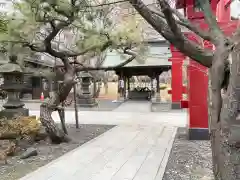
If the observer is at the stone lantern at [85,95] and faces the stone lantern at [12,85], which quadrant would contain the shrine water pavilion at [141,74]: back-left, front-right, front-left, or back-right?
back-left

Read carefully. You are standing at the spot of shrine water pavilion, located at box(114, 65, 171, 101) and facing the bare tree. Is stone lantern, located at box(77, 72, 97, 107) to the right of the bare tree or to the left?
right

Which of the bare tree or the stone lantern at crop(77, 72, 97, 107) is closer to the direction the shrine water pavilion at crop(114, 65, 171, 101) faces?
the bare tree

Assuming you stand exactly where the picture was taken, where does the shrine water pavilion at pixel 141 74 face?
facing the viewer

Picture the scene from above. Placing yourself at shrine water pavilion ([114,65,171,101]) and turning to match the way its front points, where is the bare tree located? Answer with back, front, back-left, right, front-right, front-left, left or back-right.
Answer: front

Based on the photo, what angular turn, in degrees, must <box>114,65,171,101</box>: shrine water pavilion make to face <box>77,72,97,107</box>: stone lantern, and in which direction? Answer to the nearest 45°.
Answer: approximately 45° to its right

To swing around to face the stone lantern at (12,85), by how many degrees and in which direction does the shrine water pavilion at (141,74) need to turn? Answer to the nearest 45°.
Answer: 0° — it already faces it
